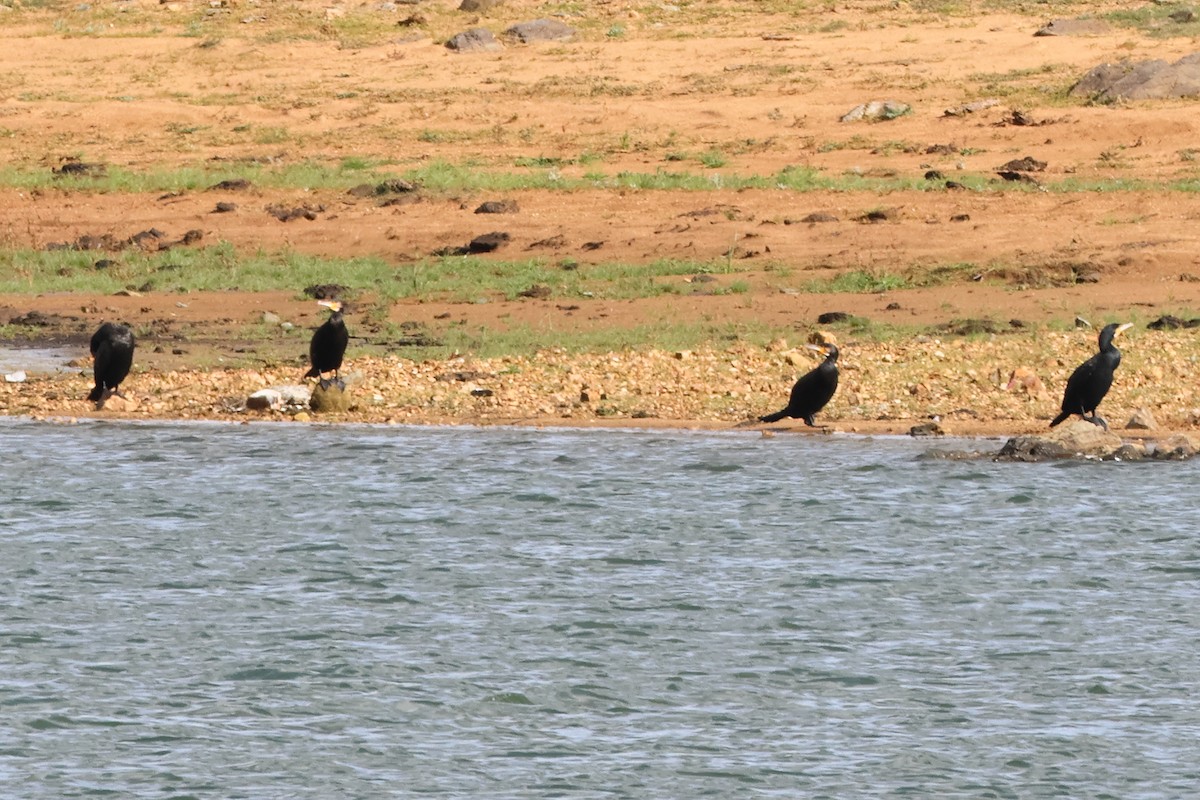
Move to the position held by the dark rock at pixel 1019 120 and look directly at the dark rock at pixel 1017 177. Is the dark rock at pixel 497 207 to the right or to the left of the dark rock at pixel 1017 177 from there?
right

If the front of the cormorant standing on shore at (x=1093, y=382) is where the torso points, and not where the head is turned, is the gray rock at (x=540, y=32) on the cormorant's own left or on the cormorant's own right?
on the cormorant's own left

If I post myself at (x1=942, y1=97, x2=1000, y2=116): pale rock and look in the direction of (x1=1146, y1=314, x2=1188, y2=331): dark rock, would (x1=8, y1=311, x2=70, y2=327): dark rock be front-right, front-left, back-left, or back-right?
front-right

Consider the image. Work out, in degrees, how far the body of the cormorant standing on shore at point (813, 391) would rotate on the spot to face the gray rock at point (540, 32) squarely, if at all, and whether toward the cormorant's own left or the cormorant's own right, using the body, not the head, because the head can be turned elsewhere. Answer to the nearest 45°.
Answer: approximately 90° to the cormorant's own left

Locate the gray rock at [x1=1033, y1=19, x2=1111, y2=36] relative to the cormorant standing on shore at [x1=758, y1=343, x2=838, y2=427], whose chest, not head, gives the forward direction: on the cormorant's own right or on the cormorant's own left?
on the cormorant's own left

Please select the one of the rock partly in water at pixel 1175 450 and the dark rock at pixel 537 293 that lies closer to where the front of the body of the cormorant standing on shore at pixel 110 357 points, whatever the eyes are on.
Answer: the dark rock

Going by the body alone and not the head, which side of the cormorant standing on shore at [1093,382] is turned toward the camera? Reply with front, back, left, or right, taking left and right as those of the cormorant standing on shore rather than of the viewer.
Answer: right

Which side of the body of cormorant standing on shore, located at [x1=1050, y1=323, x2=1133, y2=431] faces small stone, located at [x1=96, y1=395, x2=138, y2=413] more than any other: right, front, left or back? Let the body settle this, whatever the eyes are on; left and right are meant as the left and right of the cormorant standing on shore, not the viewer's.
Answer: back

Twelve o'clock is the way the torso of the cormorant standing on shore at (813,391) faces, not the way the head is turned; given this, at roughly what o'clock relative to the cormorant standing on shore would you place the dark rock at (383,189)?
The dark rock is roughly at 8 o'clock from the cormorant standing on shore.

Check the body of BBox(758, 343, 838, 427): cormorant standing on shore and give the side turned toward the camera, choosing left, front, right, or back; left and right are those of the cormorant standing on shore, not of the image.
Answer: right

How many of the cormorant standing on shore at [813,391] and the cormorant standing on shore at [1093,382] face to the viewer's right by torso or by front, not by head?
2

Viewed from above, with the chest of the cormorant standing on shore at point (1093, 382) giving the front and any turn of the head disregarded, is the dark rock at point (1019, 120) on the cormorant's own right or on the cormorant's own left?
on the cormorant's own left

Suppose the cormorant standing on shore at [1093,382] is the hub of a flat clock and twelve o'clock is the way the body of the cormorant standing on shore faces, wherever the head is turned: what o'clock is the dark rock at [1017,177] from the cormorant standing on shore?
The dark rock is roughly at 9 o'clock from the cormorant standing on shore.

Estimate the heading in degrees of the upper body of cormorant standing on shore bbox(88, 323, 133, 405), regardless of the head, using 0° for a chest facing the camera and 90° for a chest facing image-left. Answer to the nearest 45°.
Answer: approximately 225°

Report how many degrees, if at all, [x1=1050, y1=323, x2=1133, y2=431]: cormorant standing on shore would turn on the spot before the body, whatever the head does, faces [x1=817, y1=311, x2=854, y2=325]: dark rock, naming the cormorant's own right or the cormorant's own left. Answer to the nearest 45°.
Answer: approximately 135° to the cormorant's own left
